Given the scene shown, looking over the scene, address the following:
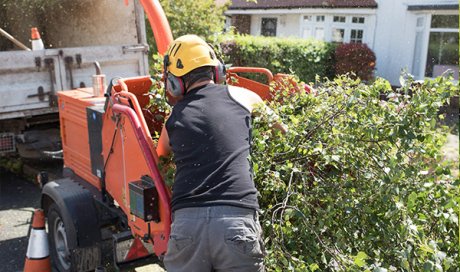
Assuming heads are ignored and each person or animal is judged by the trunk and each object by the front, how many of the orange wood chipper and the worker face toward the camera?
0

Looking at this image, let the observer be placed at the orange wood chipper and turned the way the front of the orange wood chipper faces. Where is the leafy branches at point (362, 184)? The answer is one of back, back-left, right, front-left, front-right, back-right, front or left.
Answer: back

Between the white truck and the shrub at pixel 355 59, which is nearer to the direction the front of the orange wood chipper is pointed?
the white truck

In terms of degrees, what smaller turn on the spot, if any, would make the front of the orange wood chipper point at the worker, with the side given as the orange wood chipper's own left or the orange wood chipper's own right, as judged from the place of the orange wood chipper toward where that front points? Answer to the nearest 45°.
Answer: approximately 180°

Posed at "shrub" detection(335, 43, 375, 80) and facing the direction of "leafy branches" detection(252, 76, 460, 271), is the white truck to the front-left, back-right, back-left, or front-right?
front-right

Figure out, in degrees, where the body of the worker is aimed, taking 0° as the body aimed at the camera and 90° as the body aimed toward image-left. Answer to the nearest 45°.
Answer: approximately 180°

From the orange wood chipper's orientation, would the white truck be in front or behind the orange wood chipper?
in front

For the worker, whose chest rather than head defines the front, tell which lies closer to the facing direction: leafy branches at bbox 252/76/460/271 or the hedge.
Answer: the hedge

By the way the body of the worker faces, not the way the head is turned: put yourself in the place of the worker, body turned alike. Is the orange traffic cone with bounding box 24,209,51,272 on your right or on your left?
on your left

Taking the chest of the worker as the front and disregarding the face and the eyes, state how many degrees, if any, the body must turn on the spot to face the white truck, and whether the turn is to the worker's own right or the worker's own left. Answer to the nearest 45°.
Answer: approximately 45° to the worker's own left
